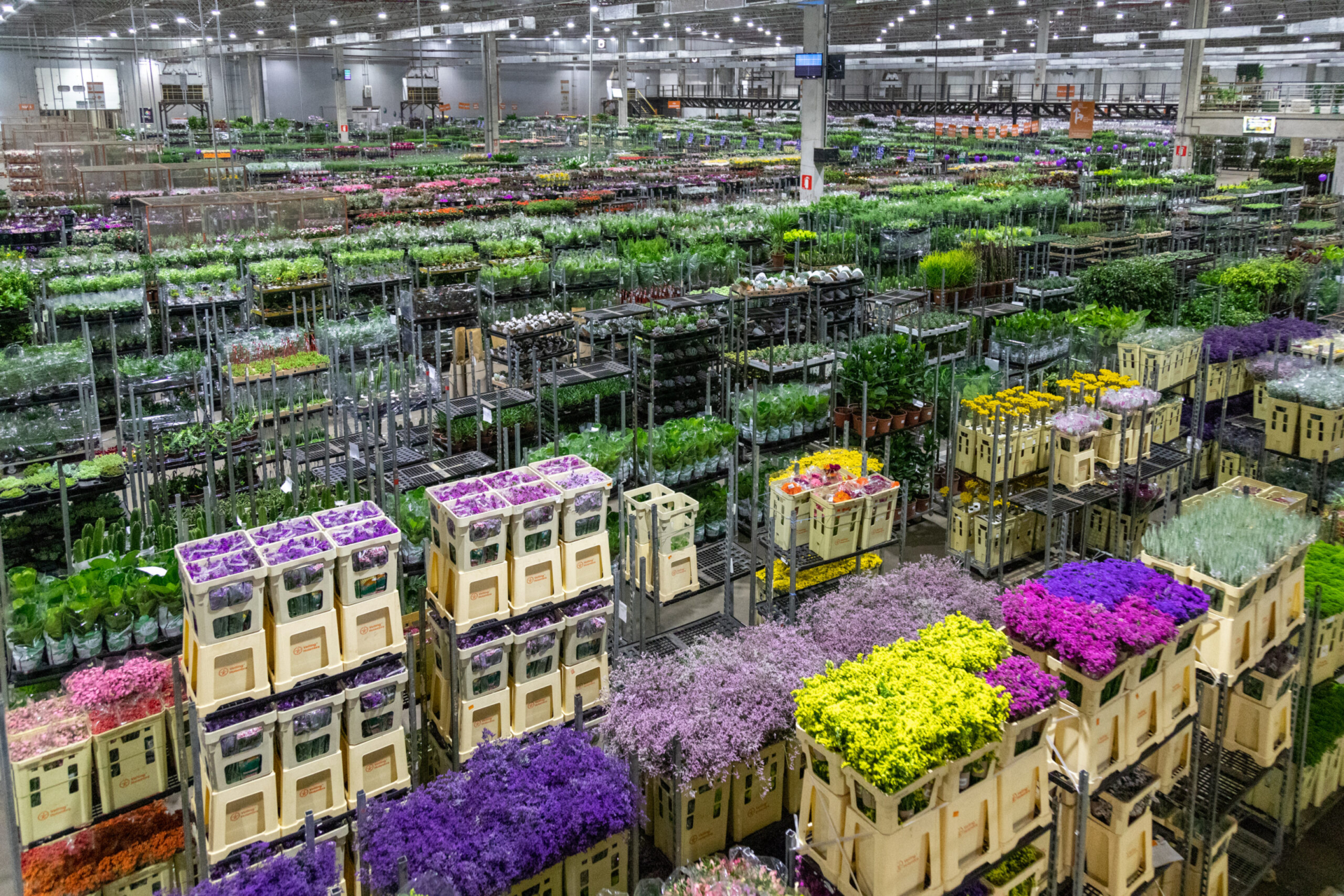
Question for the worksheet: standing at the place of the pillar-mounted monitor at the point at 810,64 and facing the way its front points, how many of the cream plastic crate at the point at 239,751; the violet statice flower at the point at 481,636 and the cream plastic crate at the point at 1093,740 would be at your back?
0

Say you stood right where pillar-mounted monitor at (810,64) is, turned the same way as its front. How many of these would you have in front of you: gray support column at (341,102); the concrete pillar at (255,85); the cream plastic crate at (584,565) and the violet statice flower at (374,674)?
2

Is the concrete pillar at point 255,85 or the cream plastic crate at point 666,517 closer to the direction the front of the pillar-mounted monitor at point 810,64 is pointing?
the cream plastic crate

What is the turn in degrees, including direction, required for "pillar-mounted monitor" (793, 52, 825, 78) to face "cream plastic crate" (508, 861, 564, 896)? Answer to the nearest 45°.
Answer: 0° — it already faces it

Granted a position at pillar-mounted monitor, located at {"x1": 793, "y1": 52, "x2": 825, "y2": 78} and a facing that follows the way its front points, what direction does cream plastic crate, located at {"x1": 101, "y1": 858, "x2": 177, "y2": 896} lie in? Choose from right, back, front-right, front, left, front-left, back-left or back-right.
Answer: front

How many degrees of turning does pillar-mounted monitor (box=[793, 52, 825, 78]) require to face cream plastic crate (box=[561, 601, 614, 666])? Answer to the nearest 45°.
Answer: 0° — it already faces it

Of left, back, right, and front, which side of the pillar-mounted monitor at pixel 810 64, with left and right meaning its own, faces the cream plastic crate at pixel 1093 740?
front

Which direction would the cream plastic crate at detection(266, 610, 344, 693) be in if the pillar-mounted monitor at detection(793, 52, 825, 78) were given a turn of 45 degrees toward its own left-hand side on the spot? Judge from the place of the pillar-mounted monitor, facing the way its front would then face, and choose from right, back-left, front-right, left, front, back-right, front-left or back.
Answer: front-right

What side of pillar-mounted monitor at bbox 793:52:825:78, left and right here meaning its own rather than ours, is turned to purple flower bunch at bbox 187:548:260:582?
front

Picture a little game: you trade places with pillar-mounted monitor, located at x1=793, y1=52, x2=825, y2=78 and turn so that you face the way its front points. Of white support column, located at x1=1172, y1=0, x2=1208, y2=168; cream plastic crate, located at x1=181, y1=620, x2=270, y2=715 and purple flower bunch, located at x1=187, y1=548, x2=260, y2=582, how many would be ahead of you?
2

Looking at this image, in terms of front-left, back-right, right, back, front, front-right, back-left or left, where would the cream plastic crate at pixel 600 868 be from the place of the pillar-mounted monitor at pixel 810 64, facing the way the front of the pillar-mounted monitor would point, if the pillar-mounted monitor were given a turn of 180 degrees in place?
back

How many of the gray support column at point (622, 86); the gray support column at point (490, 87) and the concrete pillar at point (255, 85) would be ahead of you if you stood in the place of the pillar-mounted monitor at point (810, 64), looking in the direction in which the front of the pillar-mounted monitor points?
0

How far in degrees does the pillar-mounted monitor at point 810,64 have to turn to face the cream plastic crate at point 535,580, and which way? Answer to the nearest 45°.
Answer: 0° — it already faces it

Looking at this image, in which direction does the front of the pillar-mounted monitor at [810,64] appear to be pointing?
toward the camera

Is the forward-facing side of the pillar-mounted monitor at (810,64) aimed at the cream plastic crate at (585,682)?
yes

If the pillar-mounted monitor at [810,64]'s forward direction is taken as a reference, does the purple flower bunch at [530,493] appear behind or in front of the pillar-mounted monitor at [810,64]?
in front

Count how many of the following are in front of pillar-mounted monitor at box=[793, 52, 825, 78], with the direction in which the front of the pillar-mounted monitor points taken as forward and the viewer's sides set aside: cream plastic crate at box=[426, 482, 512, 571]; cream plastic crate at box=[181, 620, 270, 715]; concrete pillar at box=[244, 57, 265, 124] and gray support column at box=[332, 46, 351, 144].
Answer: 2

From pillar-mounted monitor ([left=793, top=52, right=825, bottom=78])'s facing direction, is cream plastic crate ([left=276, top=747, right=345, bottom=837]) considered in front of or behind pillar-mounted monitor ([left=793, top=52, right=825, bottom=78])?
in front

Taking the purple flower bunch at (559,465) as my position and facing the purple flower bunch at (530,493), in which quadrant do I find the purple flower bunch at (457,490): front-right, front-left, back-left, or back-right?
front-right
